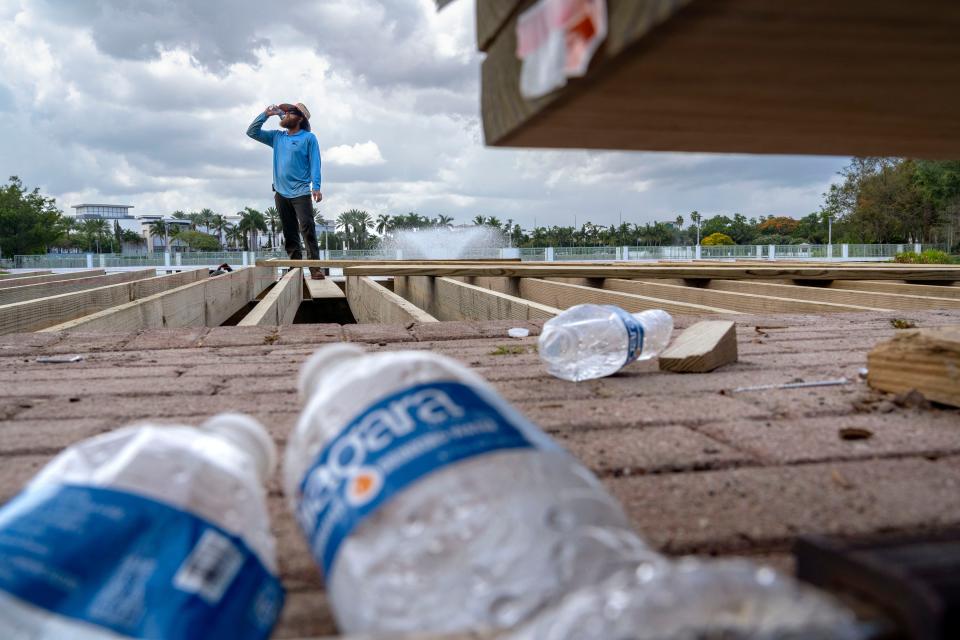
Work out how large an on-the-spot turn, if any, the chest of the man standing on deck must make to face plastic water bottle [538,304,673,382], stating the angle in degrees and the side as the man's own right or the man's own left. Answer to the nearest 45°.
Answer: approximately 45° to the man's own left

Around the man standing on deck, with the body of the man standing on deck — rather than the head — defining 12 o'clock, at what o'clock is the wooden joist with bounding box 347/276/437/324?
The wooden joist is roughly at 10 o'clock from the man standing on deck.

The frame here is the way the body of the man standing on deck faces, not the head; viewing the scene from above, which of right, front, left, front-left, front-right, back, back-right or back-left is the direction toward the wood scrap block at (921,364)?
front-left

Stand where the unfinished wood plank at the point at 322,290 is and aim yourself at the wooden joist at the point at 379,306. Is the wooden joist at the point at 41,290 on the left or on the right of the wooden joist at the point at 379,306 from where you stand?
right

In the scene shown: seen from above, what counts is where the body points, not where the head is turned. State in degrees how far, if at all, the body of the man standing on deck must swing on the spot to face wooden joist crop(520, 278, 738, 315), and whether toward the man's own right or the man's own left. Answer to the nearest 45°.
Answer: approximately 45° to the man's own left

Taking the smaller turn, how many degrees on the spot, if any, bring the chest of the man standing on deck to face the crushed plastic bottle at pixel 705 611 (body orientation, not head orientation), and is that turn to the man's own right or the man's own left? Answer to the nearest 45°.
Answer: approximately 45° to the man's own left

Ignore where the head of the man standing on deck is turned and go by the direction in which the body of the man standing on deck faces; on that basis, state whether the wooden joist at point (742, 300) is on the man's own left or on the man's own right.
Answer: on the man's own left

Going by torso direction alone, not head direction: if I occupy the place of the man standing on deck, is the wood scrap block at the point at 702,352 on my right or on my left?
on my left

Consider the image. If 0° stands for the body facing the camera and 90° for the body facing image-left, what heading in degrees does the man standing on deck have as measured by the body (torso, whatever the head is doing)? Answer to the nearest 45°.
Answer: approximately 45°

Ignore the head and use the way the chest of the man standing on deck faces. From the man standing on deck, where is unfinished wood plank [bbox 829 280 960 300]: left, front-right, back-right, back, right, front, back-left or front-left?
left
